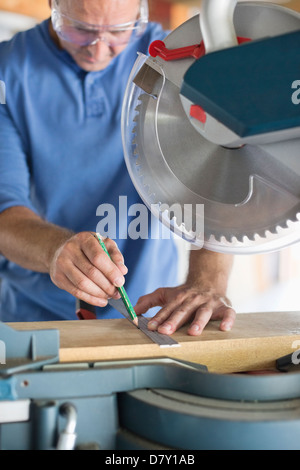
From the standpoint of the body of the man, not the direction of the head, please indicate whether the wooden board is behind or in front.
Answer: in front

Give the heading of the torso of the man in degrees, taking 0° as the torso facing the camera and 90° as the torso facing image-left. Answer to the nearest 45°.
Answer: approximately 0°

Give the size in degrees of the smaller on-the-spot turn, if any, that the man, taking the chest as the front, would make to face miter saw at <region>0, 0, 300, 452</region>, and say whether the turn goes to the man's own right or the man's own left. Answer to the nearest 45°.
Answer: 0° — they already face it

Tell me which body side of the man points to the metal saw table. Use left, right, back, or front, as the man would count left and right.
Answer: front
